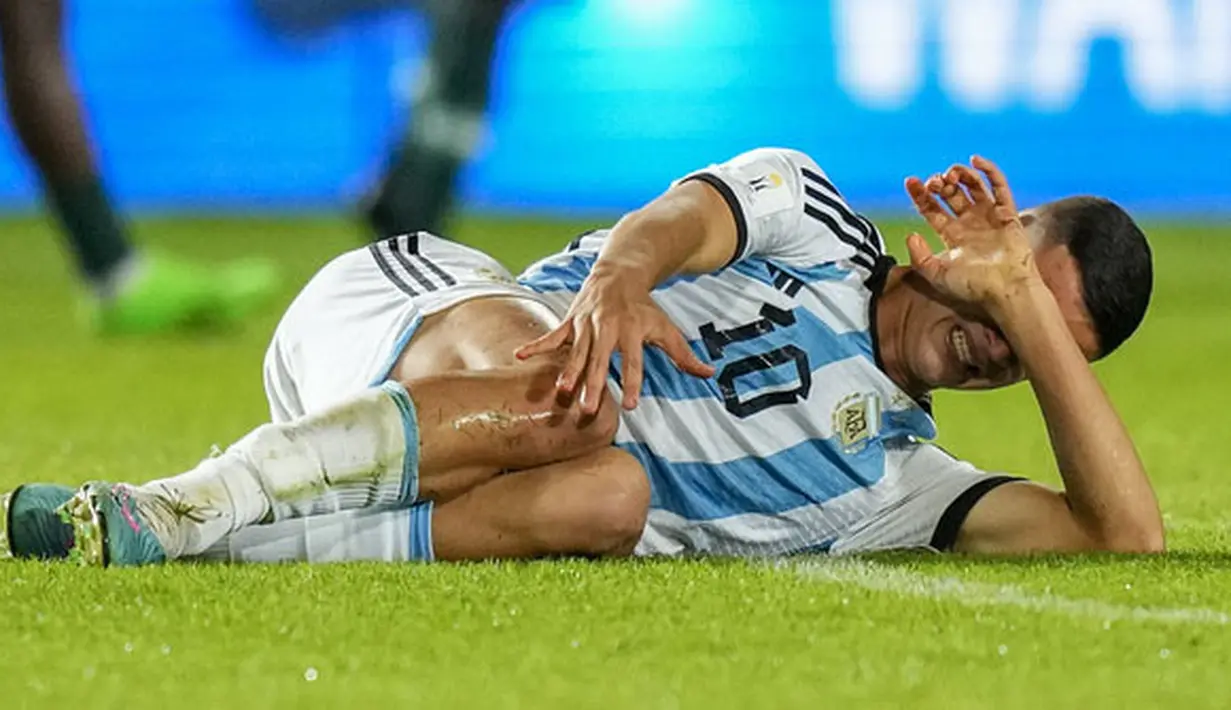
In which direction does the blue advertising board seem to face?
toward the camera

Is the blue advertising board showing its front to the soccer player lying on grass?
yes
